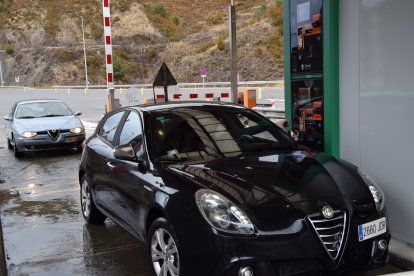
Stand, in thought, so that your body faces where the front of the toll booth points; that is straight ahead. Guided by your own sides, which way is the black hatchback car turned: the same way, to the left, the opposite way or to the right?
to the left

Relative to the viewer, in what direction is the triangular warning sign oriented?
away from the camera

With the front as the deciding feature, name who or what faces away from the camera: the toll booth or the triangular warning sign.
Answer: the triangular warning sign

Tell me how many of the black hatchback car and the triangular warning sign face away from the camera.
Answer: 1

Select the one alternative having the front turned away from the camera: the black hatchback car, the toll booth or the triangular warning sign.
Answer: the triangular warning sign

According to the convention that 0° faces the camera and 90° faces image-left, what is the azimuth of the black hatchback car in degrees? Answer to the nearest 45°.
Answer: approximately 315°

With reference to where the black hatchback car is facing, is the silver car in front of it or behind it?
behind

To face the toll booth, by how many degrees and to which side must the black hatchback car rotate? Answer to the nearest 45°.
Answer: approximately 135° to its left

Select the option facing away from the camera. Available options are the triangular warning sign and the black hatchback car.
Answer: the triangular warning sign

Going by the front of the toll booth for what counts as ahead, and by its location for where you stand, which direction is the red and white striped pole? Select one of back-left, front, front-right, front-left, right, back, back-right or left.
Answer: right

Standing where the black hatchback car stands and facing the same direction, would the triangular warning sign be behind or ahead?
behind

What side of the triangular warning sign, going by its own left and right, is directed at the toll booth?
back

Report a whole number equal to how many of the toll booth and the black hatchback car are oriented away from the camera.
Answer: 0

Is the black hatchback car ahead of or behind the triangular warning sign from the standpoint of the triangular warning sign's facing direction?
behind

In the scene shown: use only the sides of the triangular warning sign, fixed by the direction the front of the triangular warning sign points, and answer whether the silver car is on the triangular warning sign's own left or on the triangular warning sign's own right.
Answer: on the triangular warning sign's own left
